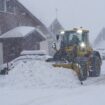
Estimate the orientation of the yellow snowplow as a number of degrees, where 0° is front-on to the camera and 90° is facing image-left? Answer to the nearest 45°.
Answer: approximately 45°

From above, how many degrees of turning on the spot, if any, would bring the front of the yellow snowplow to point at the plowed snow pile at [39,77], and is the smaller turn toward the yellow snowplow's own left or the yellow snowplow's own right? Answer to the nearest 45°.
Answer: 0° — it already faces it
